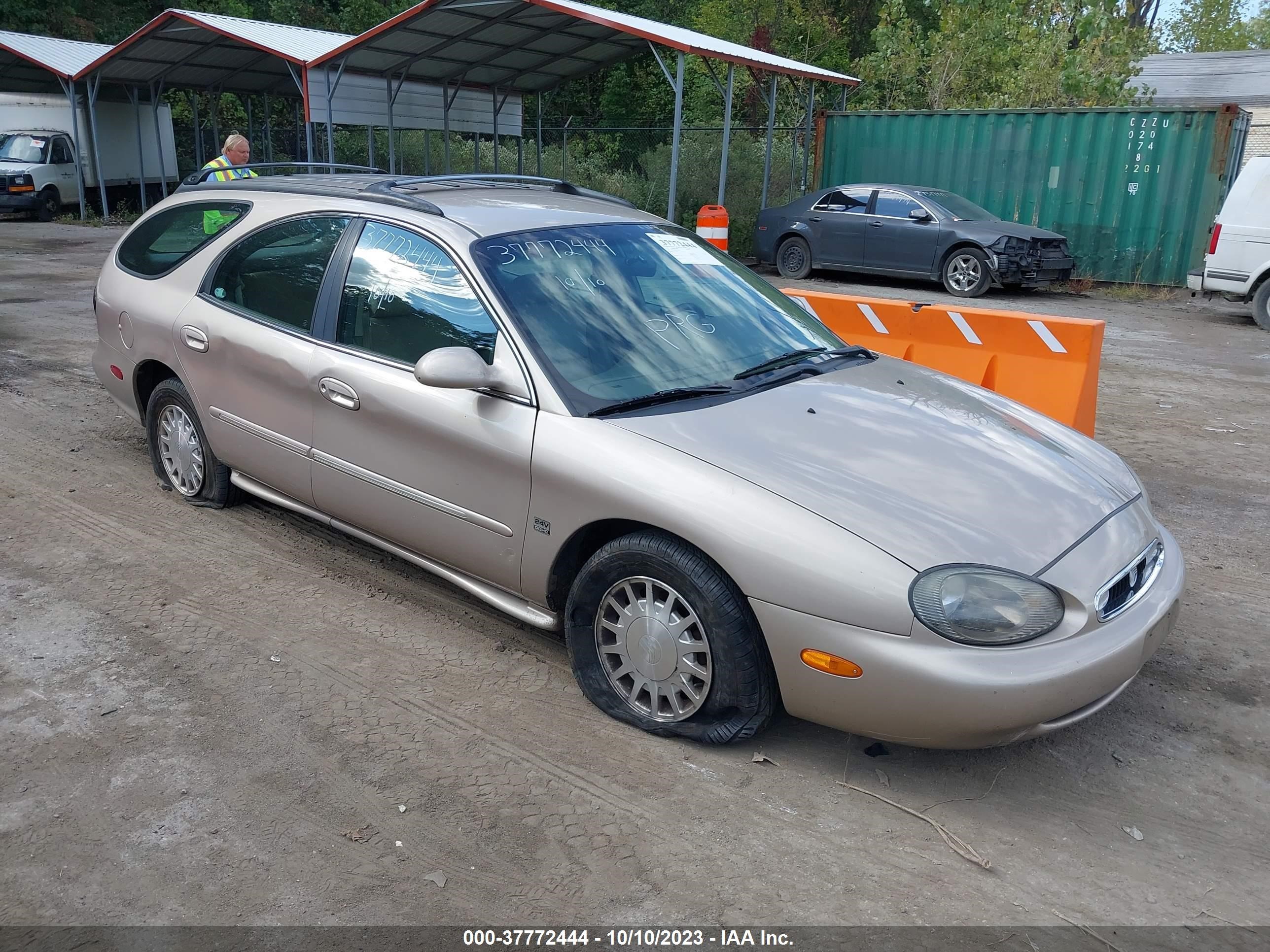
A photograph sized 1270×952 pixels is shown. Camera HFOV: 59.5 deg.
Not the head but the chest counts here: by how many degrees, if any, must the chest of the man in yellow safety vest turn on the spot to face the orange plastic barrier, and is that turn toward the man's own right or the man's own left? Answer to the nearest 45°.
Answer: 0° — they already face it

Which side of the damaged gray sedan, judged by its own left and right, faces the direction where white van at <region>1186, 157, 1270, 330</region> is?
front

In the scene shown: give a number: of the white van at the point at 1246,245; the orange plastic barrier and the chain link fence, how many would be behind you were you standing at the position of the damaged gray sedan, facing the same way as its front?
1

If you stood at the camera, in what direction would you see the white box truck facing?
facing the viewer and to the left of the viewer

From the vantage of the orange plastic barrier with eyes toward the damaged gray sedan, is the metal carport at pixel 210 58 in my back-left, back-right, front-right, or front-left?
front-left

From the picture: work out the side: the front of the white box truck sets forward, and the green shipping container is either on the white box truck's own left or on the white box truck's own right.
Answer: on the white box truck's own left

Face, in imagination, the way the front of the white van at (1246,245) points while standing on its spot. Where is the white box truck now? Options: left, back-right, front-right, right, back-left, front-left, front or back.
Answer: back

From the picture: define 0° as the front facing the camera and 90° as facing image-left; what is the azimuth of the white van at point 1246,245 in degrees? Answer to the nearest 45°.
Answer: approximately 270°

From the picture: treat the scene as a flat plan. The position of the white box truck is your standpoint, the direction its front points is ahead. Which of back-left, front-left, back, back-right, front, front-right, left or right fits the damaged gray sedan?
left
